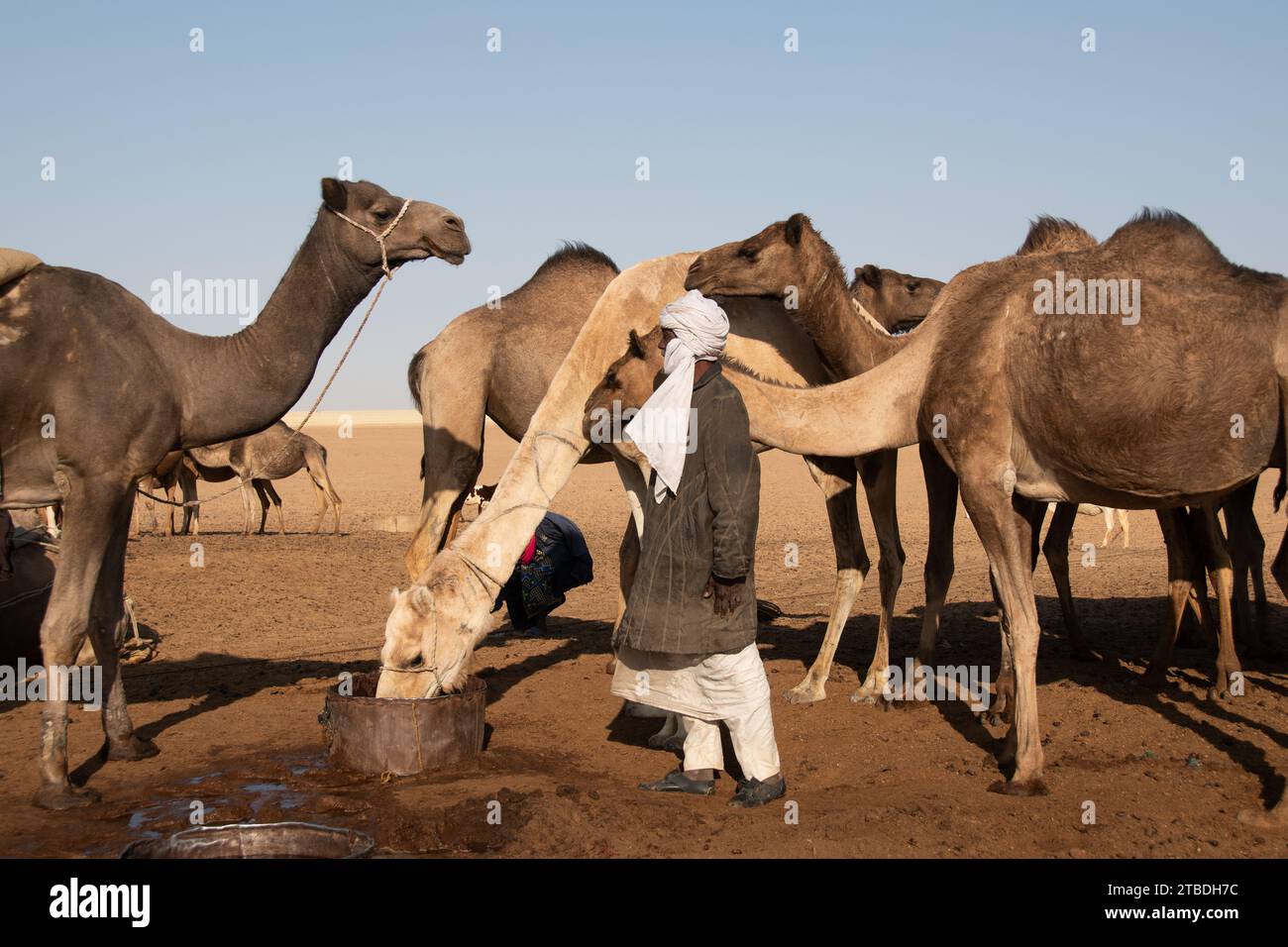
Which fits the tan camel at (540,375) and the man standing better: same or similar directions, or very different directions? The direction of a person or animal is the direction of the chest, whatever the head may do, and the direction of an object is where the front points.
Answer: very different directions

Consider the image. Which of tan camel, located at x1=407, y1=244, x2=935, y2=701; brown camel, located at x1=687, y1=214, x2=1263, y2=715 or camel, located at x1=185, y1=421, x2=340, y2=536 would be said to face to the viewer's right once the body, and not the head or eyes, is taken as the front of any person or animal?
the tan camel

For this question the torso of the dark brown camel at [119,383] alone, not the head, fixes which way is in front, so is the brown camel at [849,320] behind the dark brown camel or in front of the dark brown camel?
in front

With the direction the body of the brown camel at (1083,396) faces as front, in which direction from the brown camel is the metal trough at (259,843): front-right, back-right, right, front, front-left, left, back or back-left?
front-left

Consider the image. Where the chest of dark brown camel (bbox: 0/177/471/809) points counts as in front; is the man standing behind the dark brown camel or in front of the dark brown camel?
in front

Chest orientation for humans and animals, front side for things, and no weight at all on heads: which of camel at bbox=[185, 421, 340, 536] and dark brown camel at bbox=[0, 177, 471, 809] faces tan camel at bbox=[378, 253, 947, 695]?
the dark brown camel

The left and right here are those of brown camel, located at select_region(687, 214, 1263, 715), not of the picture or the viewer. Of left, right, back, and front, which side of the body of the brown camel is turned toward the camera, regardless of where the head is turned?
left

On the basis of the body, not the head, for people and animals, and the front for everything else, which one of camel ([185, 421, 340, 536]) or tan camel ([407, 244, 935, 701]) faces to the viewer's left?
the camel

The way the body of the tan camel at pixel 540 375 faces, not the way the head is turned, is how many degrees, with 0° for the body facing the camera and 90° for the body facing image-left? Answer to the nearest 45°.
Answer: approximately 270°

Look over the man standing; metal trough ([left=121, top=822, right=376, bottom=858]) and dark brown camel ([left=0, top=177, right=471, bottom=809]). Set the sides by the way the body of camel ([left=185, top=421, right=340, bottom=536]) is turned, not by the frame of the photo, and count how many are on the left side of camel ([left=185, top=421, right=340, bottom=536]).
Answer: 3

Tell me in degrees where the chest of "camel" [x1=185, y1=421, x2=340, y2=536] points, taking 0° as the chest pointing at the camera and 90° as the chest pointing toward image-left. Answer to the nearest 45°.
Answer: approximately 90°

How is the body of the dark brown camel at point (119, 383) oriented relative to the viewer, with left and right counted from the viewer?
facing to the right of the viewer

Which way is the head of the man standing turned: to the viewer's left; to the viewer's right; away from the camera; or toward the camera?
to the viewer's left

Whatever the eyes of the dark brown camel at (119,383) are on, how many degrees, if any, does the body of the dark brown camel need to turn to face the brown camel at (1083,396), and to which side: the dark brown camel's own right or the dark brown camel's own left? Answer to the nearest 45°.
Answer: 0° — it already faces it

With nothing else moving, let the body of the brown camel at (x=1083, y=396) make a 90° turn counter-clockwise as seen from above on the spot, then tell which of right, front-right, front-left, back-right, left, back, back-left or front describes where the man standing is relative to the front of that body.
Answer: front-right

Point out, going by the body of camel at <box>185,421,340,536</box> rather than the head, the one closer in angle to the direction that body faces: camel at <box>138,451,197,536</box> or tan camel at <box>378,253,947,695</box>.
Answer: the camel
